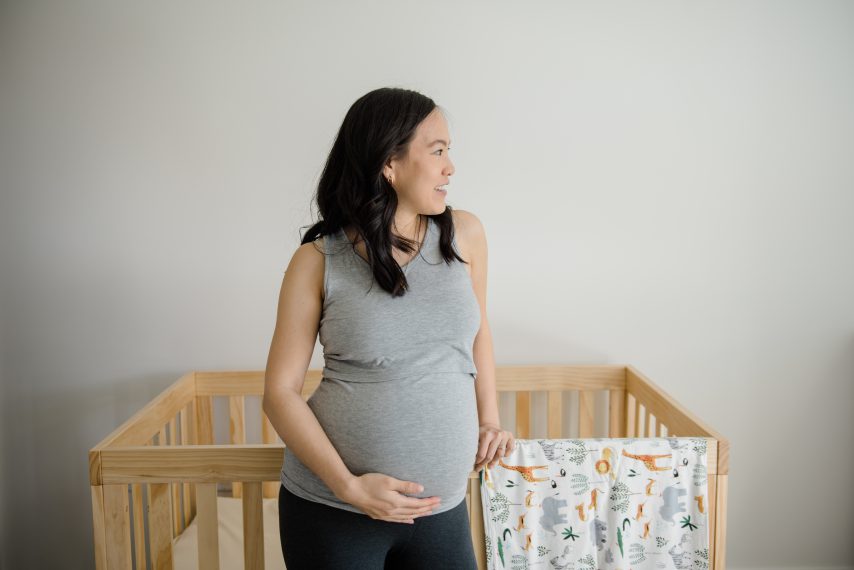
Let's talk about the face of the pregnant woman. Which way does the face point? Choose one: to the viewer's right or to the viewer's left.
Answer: to the viewer's right

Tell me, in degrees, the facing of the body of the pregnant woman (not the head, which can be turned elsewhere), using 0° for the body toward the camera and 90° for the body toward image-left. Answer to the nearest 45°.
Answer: approximately 315°
